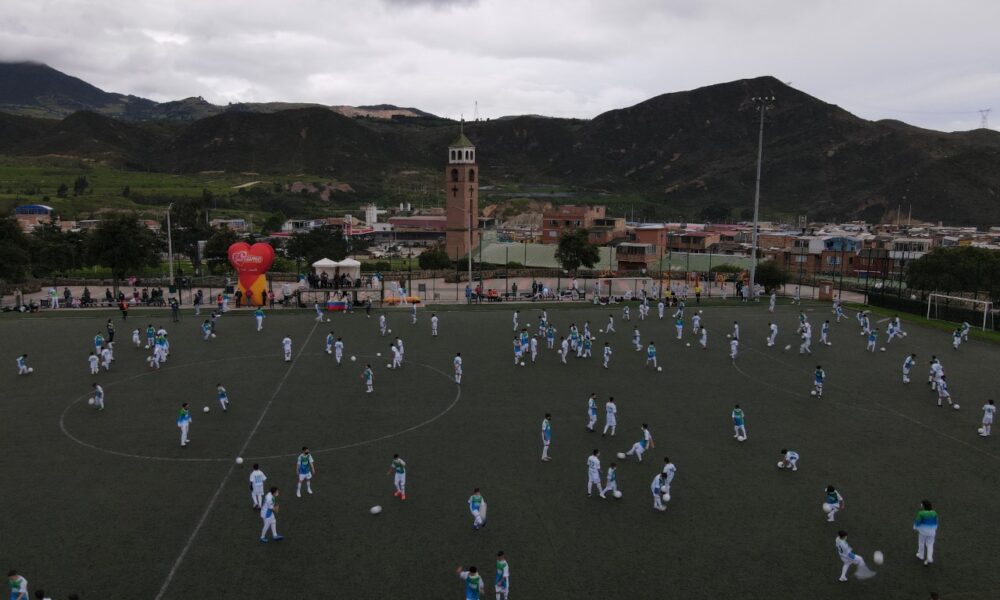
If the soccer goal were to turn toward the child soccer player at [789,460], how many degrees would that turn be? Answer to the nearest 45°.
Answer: approximately 45° to its left

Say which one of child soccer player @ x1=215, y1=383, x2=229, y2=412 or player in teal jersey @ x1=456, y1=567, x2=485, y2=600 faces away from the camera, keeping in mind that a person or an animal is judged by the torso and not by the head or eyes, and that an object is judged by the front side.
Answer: the player in teal jersey

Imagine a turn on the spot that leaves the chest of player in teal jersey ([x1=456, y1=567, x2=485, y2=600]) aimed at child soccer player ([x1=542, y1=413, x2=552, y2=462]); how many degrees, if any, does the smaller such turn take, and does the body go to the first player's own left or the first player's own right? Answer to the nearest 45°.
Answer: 0° — they already face them

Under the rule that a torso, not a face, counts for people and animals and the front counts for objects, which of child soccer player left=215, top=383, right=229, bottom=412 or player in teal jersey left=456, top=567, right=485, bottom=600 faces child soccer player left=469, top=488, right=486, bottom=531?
the player in teal jersey

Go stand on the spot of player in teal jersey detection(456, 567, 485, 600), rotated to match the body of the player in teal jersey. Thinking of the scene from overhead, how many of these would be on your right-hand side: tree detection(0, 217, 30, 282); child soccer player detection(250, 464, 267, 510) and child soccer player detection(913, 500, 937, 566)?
1

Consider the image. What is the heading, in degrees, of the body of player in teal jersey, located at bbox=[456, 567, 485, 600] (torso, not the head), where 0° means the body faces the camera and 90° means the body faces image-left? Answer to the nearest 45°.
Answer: approximately 180°

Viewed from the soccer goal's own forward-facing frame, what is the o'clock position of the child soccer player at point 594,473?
The child soccer player is roughly at 11 o'clock from the soccer goal.

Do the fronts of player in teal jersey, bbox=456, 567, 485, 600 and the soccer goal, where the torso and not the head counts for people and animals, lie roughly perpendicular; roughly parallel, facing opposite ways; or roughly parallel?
roughly perpendicular

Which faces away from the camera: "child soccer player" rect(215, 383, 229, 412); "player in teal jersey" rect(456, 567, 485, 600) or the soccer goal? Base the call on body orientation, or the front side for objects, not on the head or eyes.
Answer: the player in teal jersey

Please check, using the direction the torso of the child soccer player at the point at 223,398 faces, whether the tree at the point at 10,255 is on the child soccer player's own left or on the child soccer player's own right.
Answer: on the child soccer player's own right

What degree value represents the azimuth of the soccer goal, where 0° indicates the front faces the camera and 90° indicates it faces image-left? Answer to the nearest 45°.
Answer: approximately 45°

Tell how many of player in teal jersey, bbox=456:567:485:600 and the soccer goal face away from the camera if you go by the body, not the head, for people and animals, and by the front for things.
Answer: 1

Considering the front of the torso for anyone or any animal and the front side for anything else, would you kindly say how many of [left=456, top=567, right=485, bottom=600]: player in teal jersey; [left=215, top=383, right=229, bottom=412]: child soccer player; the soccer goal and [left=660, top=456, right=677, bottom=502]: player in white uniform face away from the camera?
1

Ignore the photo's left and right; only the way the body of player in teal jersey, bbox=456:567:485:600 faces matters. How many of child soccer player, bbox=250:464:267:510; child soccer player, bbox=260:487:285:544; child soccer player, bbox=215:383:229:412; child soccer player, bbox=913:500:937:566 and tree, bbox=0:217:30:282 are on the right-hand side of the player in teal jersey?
1
